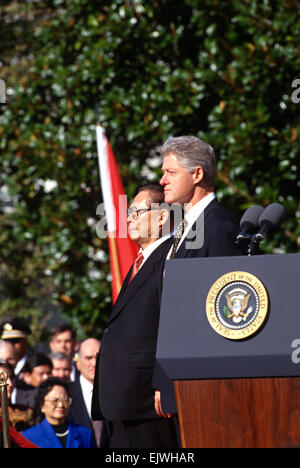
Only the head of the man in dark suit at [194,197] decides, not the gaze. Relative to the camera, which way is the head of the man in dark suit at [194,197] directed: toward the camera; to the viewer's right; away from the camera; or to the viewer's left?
to the viewer's left

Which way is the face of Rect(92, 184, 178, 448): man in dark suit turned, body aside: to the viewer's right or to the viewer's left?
to the viewer's left

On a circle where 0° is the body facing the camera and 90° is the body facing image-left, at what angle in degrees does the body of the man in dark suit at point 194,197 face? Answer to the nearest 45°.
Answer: approximately 90°
